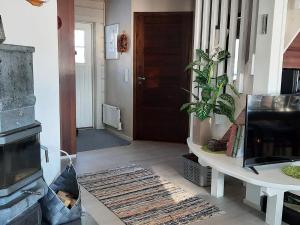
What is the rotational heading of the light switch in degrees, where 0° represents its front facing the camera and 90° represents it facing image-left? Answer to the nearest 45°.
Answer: approximately 45°

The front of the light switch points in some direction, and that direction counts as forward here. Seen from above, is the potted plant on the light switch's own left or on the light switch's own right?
on the light switch's own left

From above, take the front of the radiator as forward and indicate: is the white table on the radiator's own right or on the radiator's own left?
on the radiator's own left

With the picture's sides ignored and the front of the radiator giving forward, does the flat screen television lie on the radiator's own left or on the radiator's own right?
on the radiator's own left

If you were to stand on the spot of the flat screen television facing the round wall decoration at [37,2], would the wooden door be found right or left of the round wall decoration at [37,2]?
right
